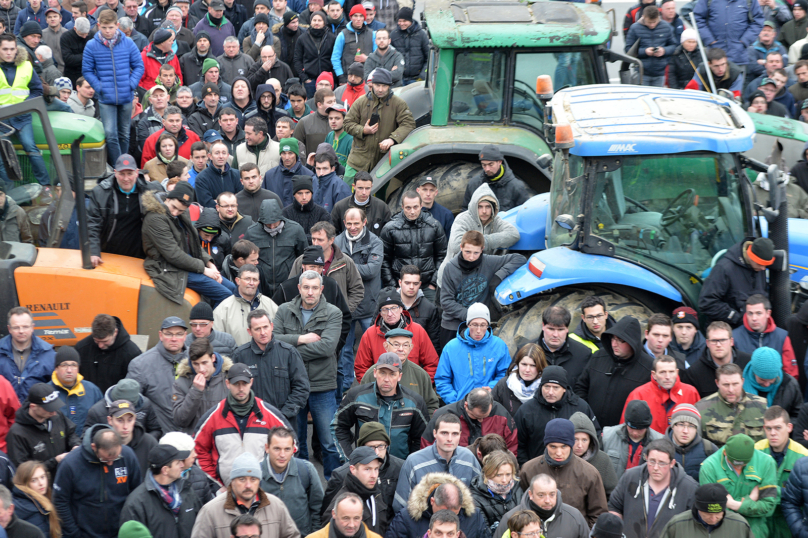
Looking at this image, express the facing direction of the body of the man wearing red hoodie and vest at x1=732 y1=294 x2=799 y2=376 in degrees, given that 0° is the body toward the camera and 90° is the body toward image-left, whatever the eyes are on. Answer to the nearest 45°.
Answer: approximately 0°

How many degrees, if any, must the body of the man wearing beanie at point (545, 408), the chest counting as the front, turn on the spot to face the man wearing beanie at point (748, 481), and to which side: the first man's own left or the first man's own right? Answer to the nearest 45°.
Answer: approximately 90° to the first man's own left

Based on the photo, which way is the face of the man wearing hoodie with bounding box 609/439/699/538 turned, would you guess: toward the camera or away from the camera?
toward the camera

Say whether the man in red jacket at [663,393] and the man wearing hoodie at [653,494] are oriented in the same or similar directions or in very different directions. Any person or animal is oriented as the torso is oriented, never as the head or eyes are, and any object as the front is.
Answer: same or similar directions

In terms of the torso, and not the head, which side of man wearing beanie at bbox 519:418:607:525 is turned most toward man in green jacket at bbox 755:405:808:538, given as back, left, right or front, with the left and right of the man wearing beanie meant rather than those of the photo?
left

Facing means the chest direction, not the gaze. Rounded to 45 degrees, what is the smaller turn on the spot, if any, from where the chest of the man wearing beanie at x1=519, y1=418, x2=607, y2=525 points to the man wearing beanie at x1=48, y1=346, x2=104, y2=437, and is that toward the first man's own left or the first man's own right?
approximately 90° to the first man's own right

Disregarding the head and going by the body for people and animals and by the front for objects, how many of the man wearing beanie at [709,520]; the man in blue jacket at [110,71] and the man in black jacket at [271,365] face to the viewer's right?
0

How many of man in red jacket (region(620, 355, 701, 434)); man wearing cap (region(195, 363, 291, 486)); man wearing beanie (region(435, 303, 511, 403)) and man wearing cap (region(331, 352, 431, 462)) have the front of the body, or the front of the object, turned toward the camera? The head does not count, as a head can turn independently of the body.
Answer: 4

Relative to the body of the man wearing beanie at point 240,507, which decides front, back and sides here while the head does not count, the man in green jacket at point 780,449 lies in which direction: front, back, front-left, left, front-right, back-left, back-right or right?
left

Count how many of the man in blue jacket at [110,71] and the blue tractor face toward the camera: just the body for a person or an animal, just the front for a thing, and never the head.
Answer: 1

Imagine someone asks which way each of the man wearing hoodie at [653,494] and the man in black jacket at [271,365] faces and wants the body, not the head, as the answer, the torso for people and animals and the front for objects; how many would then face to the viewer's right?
0

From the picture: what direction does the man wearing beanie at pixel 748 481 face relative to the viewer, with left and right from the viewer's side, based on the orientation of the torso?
facing the viewer

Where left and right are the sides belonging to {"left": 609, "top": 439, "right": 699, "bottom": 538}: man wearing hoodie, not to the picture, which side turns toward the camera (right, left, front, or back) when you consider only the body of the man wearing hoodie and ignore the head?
front

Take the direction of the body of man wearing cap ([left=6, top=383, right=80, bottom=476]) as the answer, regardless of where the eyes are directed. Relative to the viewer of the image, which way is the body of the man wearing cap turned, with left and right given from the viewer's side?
facing the viewer and to the right of the viewer

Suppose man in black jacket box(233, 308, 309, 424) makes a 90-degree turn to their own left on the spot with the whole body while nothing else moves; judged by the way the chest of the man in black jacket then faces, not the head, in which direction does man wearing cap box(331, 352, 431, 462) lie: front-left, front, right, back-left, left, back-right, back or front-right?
front

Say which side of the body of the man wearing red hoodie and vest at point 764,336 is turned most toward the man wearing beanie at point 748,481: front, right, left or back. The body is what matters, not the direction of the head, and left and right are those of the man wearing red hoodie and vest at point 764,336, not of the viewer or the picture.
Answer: front

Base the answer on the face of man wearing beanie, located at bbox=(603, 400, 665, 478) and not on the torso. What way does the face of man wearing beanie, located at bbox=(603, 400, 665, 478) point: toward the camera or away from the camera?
toward the camera

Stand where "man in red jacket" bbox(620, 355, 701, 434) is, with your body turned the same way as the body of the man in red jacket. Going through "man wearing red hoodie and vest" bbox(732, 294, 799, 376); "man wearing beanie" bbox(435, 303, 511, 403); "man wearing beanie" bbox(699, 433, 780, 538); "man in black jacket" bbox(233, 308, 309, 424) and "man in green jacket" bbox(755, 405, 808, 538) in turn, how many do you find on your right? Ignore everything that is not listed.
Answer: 2

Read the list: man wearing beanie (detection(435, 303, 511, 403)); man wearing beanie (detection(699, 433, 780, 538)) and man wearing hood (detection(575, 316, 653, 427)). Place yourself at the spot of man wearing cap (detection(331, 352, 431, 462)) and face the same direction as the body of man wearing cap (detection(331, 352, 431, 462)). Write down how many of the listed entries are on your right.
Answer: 0

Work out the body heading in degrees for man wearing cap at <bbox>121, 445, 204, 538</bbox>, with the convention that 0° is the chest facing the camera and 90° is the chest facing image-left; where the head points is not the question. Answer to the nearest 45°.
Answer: approximately 315°
